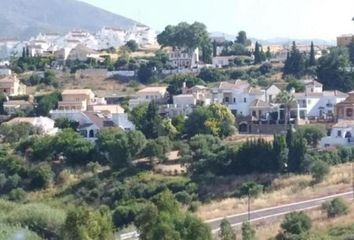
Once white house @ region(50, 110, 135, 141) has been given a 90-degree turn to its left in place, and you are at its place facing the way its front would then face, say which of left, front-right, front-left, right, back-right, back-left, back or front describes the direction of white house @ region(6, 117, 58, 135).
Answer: back

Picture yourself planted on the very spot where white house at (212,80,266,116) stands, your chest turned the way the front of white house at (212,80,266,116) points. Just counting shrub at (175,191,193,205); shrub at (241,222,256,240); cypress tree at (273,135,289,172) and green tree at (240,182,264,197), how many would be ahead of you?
4

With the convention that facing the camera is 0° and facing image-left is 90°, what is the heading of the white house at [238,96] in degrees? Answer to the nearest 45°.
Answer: approximately 0°

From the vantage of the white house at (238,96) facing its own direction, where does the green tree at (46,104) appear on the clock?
The green tree is roughly at 3 o'clock from the white house.

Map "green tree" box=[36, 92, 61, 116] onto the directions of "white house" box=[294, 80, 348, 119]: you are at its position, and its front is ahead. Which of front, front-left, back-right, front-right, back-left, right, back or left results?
right

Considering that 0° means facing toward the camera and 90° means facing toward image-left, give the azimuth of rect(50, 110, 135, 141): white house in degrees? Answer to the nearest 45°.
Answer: approximately 0°

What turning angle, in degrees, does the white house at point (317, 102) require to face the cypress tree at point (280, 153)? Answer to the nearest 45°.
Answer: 0° — it already faces it
